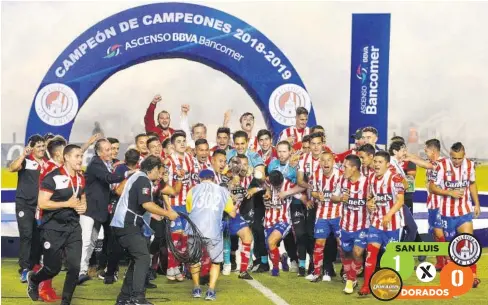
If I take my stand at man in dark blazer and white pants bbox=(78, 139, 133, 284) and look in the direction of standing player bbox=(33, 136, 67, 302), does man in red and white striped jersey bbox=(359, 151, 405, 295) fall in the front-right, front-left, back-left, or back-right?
back-left

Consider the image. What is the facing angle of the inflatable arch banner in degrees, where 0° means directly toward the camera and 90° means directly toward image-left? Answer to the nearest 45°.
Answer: approximately 0°

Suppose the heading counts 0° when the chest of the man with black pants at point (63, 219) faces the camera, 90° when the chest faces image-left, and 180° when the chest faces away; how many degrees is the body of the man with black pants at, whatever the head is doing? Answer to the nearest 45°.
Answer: approximately 315°

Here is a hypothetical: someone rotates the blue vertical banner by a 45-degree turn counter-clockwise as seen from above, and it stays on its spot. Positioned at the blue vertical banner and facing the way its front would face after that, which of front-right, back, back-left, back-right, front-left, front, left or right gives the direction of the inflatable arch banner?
back-right

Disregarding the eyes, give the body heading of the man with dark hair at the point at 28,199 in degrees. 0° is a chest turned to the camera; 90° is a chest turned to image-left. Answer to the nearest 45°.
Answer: approximately 315°

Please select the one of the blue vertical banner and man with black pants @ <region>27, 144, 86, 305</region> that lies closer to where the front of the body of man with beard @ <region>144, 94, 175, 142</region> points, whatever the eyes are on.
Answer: the man with black pants

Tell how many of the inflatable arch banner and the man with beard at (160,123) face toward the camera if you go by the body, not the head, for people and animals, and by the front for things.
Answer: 2

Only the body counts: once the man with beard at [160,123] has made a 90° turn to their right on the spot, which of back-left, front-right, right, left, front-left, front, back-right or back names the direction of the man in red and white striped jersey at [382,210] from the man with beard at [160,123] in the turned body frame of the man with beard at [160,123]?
back-left
